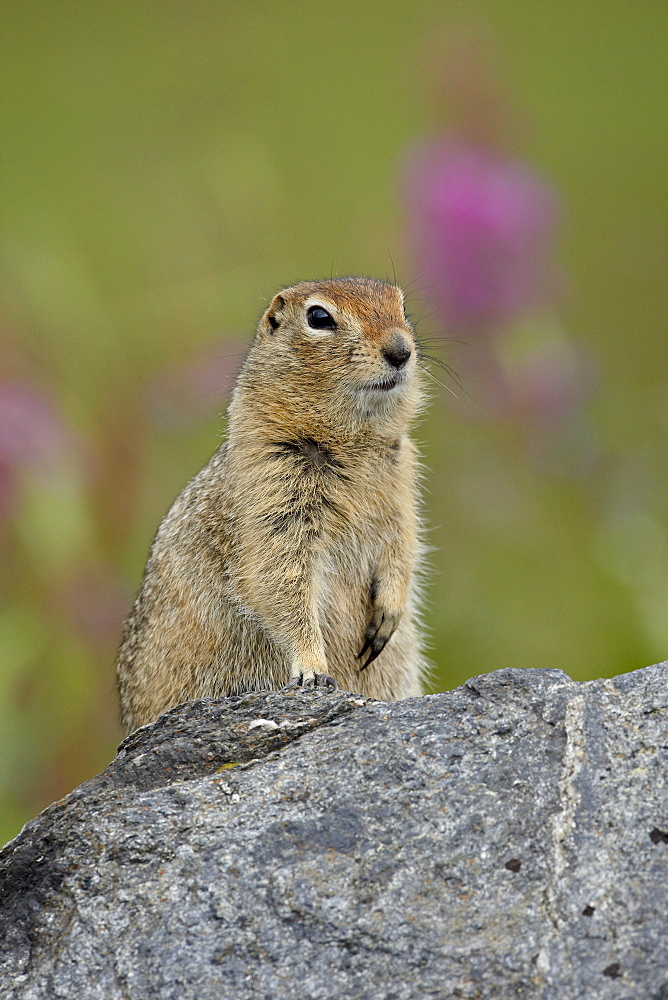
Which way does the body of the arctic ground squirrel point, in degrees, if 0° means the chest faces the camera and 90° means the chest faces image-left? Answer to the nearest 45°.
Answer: approximately 315°

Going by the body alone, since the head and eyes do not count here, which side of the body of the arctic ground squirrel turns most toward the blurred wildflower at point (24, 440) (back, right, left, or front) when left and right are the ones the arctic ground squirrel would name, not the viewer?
back
